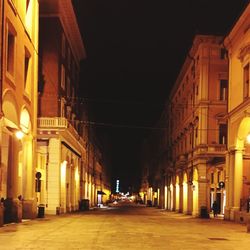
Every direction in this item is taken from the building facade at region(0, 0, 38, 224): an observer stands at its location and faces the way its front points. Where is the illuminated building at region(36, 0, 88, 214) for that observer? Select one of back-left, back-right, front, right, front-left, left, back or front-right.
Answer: left

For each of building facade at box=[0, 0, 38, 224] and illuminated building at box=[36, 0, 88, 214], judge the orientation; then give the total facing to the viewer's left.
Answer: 0

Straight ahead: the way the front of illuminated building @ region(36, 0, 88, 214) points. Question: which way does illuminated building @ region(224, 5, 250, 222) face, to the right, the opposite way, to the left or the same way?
the opposite way

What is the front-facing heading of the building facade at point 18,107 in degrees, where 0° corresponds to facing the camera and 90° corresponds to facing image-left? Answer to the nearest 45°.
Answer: approximately 270°

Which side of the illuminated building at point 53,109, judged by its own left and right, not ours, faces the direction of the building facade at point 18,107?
right

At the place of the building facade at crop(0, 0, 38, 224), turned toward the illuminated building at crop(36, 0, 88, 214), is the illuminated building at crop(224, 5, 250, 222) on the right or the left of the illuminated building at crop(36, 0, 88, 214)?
right

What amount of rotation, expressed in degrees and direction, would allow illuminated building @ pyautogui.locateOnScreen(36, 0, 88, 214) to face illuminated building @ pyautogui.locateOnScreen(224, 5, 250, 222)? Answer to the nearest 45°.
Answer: approximately 45° to its right

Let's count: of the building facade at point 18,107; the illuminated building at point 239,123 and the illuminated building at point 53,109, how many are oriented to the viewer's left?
1

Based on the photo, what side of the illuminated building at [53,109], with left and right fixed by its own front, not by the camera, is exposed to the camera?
right

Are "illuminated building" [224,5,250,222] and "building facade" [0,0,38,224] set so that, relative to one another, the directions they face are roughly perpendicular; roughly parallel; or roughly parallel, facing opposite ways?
roughly parallel, facing opposite ways

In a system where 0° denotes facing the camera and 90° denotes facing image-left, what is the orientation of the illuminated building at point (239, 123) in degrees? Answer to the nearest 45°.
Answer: approximately 90°

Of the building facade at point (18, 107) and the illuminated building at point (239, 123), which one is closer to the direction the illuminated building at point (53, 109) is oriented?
the illuminated building
